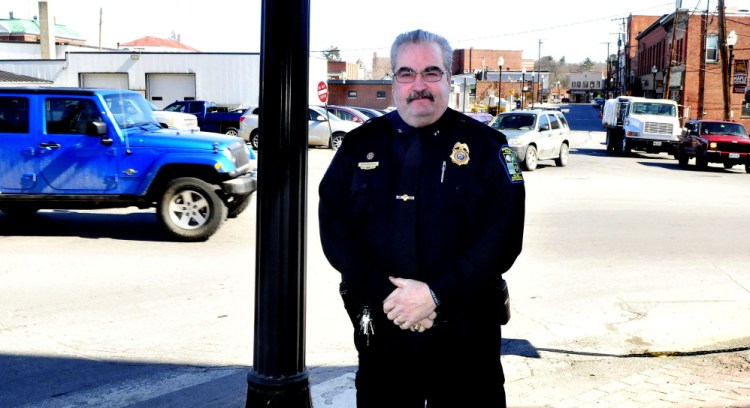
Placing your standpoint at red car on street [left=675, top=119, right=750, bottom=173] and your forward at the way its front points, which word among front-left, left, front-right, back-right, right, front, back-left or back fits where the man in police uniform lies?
front-right

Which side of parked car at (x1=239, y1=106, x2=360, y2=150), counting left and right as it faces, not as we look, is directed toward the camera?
right

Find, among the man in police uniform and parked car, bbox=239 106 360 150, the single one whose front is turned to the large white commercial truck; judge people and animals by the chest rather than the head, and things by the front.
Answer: the parked car

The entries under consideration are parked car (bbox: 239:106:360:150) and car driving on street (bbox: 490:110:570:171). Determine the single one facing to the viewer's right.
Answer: parked car (bbox: 239:106:360:150)

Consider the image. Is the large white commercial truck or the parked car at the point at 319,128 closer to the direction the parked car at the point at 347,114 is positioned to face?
the large white commercial truck

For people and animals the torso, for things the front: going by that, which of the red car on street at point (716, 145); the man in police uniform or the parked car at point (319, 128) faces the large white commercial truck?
the parked car at point (319, 128)

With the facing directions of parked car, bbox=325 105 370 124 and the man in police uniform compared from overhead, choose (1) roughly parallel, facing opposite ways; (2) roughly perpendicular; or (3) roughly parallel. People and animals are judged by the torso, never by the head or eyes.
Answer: roughly perpendicular

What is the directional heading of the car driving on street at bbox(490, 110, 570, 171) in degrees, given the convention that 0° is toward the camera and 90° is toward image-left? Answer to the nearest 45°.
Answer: approximately 45°

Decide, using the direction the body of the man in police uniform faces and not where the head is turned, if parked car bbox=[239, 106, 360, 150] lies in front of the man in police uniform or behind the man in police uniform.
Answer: behind

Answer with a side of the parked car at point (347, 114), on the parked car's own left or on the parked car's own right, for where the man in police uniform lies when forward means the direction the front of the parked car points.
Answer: on the parked car's own right
